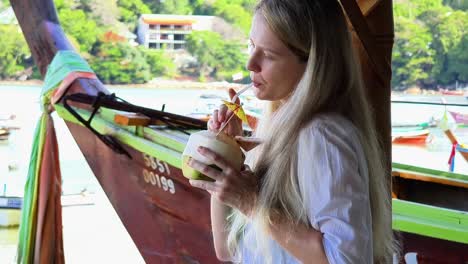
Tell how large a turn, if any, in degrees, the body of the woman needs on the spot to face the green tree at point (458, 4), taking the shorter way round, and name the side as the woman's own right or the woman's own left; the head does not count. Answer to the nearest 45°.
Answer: approximately 90° to the woman's own right

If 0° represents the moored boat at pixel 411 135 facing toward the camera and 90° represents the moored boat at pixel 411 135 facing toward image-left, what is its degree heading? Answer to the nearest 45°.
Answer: approximately 270°

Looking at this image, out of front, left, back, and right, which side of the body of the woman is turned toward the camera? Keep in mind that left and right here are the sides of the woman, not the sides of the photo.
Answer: left

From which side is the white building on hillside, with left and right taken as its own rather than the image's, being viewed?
front

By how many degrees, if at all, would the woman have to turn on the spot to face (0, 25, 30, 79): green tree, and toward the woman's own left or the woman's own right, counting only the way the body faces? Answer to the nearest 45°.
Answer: approximately 45° to the woman's own right

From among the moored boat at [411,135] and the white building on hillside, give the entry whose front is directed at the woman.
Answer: the white building on hillside

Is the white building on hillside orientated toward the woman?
yes

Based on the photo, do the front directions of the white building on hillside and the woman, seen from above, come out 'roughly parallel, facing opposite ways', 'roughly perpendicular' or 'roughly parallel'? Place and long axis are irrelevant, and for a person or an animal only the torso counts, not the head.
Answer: roughly perpendicular

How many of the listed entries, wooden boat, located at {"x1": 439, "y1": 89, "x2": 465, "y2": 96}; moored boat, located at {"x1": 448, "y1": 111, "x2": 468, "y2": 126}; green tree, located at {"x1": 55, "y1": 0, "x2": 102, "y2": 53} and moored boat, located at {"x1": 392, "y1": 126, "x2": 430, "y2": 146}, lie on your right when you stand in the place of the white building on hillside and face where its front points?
1
